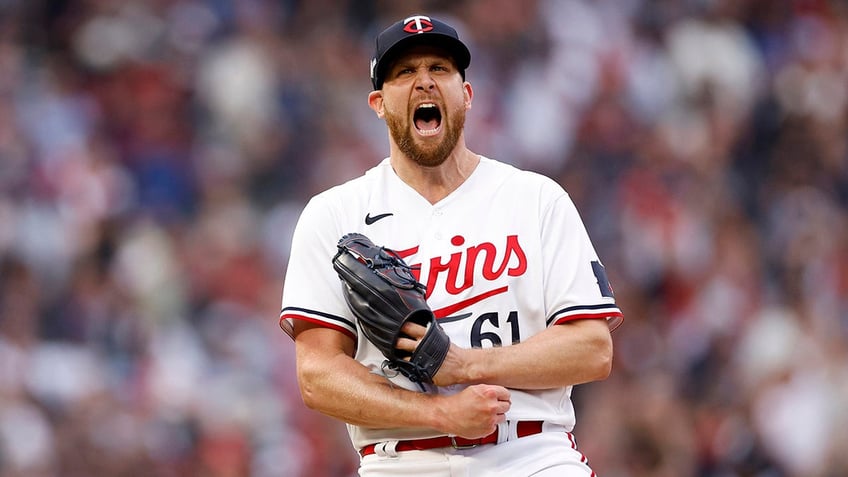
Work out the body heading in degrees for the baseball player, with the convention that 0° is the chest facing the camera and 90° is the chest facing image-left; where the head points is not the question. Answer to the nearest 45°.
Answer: approximately 0°
